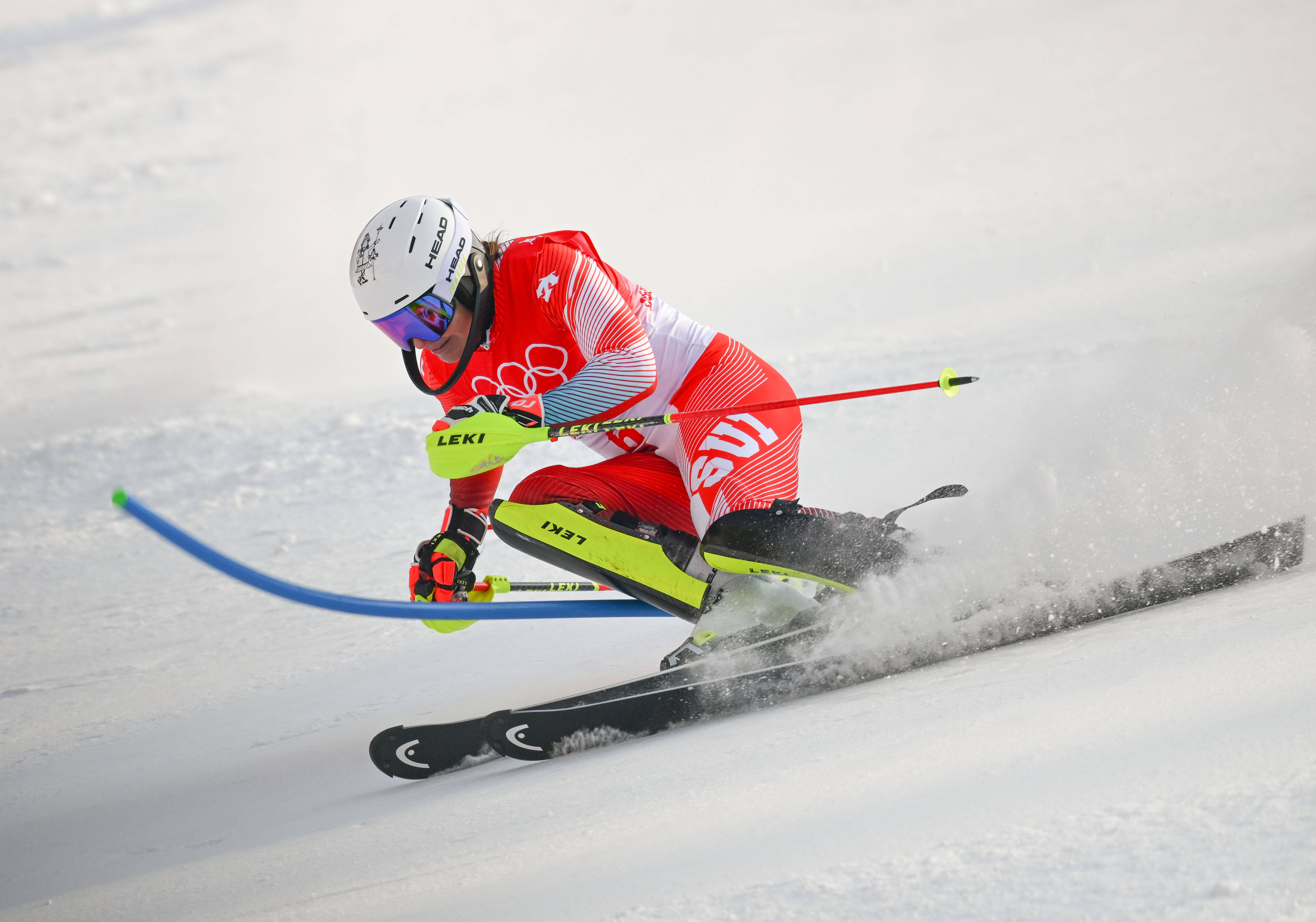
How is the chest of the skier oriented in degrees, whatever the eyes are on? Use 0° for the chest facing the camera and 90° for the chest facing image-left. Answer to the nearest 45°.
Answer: approximately 45°
